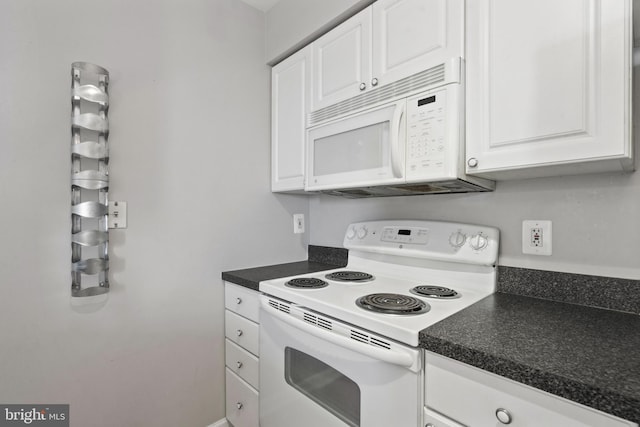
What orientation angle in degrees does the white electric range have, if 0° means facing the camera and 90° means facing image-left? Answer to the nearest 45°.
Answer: approximately 45°

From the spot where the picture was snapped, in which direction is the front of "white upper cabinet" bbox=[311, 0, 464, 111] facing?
facing the viewer and to the left of the viewer

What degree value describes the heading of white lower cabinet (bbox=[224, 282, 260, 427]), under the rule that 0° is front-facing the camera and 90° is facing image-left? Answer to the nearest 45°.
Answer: approximately 45°

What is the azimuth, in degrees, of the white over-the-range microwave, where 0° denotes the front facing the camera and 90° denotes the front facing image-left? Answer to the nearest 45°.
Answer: approximately 45°

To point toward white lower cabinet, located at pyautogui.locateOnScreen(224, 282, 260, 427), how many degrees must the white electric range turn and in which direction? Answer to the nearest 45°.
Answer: approximately 45° to its right

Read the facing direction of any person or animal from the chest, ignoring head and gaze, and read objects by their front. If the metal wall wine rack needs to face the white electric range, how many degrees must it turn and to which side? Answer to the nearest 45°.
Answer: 0° — it already faces it

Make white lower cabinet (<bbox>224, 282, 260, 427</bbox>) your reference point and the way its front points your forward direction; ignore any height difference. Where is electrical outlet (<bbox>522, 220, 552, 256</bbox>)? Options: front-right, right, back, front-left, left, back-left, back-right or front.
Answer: left

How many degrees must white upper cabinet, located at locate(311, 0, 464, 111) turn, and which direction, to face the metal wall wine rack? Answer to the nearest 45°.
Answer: approximately 45° to its right

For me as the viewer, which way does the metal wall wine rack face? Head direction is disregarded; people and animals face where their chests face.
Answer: facing the viewer and to the right of the viewer

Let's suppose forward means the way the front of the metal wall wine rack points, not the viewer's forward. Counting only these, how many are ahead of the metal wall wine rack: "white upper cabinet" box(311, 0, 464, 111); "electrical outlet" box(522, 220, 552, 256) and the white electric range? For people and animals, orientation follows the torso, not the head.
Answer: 3

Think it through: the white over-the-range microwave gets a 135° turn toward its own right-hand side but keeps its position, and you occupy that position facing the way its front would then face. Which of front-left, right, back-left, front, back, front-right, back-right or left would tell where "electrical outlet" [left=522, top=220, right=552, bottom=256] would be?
right

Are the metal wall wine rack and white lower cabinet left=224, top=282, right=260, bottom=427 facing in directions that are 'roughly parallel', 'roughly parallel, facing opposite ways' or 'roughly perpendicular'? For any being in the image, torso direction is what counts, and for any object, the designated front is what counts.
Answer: roughly perpendicular

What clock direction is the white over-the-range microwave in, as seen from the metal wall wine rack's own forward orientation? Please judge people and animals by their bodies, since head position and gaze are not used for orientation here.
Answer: The white over-the-range microwave is roughly at 10 o'clock from the metal wall wine rack.
